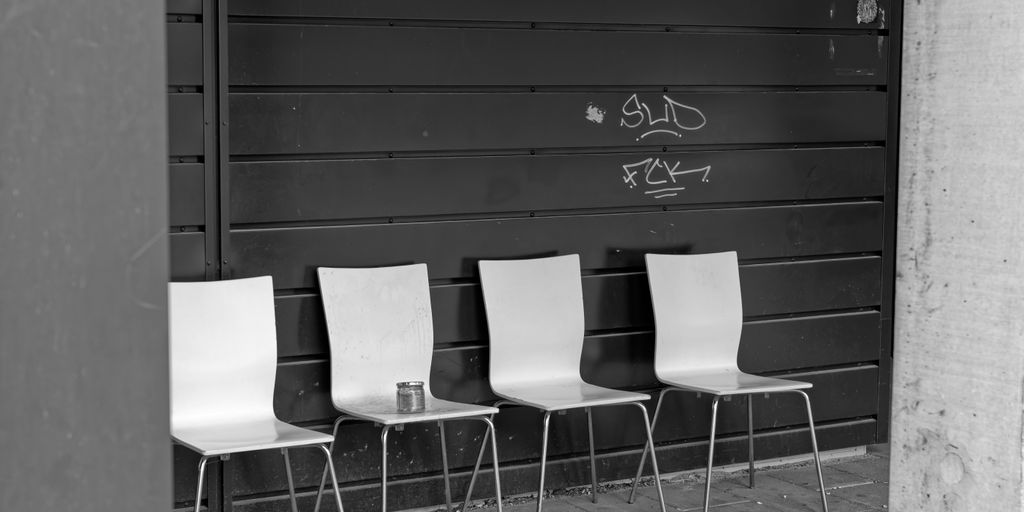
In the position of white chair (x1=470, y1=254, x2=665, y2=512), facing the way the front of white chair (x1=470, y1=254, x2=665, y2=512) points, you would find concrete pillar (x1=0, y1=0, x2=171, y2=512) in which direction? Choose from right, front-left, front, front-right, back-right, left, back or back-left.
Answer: front-right

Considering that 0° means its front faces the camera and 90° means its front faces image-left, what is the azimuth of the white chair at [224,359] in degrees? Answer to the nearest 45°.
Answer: approximately 315°

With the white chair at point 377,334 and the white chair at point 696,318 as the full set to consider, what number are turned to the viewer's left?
0

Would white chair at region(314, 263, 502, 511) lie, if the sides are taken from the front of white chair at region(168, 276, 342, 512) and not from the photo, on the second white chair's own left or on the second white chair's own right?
on the second white chair's own left

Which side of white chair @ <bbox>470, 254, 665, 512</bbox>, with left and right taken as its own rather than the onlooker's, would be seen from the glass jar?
right

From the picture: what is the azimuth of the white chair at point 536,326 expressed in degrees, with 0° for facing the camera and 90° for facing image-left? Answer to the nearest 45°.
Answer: approximately 315°

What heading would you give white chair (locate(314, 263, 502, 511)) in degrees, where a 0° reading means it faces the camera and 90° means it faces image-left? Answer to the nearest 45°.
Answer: approximately 315°

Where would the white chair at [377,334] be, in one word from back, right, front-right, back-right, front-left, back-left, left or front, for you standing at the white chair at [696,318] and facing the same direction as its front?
right

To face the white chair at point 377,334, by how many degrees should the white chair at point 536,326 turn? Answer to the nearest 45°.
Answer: approximately 90° to its right
